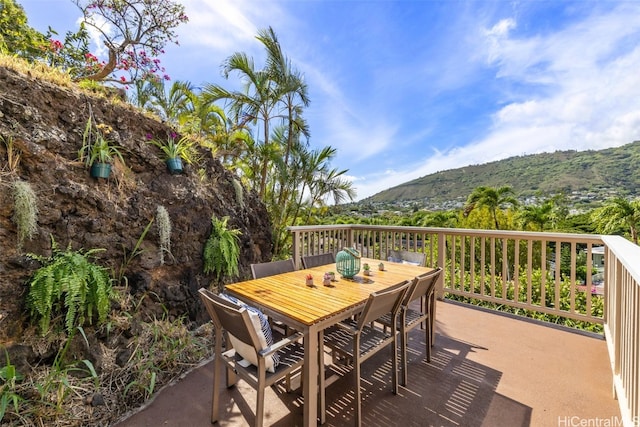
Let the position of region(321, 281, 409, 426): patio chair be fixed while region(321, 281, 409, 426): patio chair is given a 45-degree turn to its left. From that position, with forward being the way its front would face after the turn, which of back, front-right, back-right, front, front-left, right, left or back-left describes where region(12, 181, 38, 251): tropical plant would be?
front

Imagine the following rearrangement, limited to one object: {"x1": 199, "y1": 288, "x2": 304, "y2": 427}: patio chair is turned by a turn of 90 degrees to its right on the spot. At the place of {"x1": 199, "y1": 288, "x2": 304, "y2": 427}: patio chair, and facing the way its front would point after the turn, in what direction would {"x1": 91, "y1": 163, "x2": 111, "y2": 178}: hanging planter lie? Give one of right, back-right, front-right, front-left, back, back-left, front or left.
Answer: back

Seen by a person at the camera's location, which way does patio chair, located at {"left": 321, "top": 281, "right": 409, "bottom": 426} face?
facing away from the viewer and to the left of the viewer

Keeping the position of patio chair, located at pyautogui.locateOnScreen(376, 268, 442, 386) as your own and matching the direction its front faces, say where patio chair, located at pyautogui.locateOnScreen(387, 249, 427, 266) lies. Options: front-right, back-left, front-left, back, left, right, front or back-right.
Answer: front-right

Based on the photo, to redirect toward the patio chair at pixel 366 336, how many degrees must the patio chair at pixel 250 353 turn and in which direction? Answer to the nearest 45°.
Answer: approximately 45° to its right

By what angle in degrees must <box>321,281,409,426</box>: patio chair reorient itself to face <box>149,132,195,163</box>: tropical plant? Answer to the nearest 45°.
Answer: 0° — it already faces it

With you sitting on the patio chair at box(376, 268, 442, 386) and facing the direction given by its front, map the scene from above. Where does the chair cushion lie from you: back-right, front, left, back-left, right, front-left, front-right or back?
left

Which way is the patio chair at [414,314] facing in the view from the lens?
facing away from the viewer and to the left of the viewer

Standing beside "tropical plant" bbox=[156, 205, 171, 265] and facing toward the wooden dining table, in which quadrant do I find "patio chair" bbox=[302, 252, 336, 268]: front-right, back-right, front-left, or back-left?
front-left

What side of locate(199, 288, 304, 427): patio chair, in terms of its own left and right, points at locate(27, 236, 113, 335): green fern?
left

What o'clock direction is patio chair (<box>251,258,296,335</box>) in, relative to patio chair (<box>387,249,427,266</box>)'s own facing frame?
patio chair (<box>251,258,296,335</box>) is roughly at 12 o'clock from patio chair (<box>387,249,427,266</box>).

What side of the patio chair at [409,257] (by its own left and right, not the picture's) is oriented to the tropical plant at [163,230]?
front

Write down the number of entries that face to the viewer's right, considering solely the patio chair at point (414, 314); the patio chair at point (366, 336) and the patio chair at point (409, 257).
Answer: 0

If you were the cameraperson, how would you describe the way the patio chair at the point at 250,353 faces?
facing away from the viewer and to the right of the viewer

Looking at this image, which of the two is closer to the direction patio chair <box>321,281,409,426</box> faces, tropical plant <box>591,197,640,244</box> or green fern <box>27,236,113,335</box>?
the green fern
